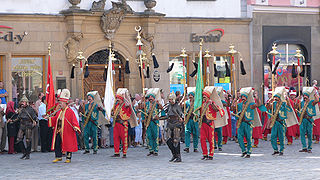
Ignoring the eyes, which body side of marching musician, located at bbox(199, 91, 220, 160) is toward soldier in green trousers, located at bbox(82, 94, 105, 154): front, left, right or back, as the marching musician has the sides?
right

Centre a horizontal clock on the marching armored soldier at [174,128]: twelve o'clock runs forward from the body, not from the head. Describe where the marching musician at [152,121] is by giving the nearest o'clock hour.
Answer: the marching musician at [152,121] is roughly at 4 o'clock from the marching armored soldier at [174,128].

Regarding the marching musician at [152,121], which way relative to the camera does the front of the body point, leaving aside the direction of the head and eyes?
toward the camera

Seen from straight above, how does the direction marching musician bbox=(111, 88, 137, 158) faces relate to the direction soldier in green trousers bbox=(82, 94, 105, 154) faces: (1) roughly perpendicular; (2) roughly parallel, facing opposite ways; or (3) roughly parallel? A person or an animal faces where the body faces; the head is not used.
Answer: roughly parallel

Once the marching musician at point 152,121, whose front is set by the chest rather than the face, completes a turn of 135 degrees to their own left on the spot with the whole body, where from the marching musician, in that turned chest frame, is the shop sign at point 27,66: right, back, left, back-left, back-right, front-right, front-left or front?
left

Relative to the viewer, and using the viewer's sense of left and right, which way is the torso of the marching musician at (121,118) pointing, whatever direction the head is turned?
facing the viewer and to the left of the viewer

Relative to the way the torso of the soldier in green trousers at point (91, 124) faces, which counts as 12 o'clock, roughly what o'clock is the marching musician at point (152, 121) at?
The marching musician is roughly at 8 o'clock from the soldier in green trousers.

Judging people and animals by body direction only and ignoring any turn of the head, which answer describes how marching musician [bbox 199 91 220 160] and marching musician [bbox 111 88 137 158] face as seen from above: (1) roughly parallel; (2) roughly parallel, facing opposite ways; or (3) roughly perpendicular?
roughly parallel

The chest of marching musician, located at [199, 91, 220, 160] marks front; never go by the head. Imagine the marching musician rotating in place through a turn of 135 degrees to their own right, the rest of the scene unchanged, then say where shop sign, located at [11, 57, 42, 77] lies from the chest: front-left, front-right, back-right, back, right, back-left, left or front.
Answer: front-left

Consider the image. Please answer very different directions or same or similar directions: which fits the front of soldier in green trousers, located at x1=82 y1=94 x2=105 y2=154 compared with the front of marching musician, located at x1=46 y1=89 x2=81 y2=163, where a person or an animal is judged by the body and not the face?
same or similar directions

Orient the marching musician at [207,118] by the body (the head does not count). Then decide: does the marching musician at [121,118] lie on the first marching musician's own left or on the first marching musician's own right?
on the first marching musician's own right

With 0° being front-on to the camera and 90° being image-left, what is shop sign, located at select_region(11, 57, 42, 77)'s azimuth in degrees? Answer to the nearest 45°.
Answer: approximately 0°
